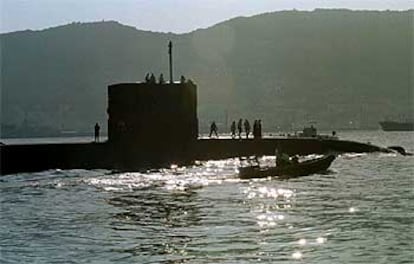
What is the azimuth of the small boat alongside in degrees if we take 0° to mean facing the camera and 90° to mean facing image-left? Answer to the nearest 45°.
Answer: approximately 270°
